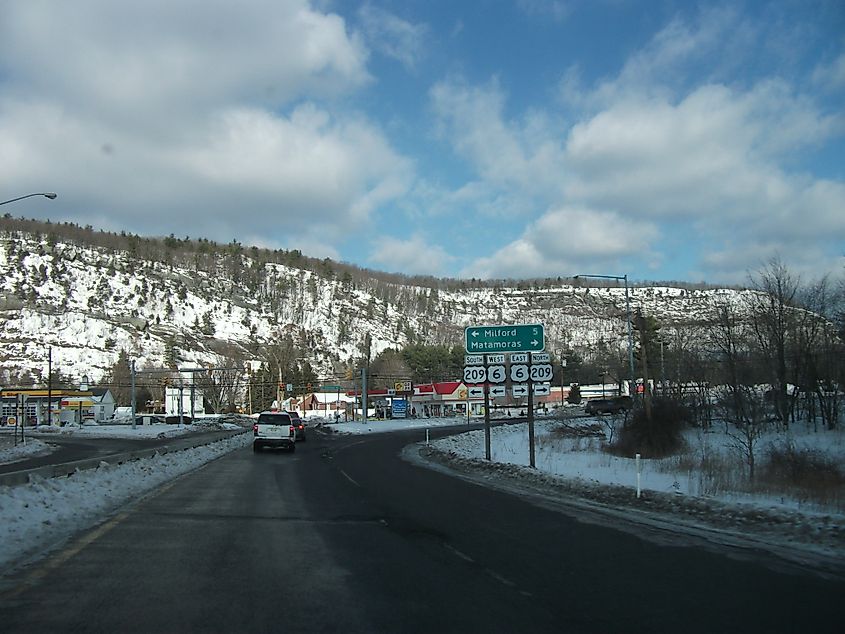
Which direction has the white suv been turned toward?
away from the camera

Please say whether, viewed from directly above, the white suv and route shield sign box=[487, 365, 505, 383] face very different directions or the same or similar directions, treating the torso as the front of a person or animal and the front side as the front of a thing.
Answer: very different directions

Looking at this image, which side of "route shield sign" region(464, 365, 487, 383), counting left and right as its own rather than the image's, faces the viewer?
front

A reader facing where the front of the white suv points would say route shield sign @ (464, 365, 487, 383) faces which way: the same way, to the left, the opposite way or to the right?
the opposite way

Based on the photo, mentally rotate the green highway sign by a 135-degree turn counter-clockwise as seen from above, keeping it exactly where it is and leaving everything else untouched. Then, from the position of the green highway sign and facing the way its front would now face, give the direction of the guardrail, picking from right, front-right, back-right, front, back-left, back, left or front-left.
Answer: back

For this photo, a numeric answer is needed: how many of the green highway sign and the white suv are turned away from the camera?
1

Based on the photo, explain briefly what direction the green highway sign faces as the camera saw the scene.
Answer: facing the viewer

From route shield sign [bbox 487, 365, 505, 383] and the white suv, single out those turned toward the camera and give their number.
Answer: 1

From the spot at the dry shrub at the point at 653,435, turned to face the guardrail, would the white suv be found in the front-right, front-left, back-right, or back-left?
front-right

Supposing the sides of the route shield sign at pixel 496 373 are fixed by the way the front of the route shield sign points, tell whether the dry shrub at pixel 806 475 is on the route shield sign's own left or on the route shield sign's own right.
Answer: on the route shield sign's own left

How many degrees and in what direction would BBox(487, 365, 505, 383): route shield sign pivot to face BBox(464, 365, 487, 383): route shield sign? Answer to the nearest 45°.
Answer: approximately 135° to its right

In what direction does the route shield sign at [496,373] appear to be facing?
toward the camera

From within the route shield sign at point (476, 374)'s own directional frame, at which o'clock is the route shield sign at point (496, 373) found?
the route shield sign at point (496, 373) is roughly at 10 o'clock from the route shield sign at point (476, 374).

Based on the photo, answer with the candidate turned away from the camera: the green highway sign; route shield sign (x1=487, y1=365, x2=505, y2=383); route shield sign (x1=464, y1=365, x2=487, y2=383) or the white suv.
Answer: the white suv

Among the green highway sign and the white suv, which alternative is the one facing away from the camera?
the white suv

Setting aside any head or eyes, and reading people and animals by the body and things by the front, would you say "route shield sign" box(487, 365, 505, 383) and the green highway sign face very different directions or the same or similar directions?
same or similar directions
